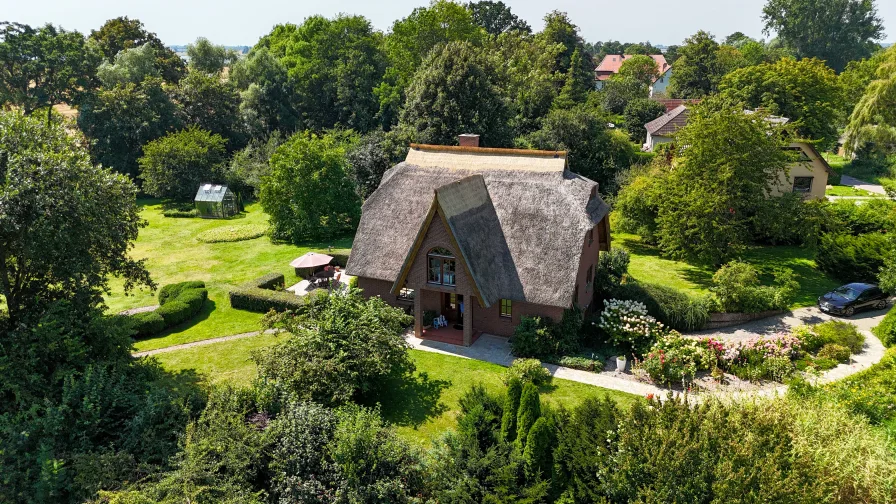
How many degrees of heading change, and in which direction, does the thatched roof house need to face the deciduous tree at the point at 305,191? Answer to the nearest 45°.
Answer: approximately 90° to its right

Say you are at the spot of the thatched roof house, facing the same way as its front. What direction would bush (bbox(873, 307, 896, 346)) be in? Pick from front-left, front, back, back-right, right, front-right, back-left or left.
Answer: back-left

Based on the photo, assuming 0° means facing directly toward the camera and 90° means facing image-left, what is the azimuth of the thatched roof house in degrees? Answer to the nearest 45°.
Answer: approximately 45°

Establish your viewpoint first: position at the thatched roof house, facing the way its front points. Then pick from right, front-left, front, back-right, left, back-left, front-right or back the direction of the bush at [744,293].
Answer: back-left

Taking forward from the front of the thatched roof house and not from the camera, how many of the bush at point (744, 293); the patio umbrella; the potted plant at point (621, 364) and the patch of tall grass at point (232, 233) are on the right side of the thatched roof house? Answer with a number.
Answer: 2

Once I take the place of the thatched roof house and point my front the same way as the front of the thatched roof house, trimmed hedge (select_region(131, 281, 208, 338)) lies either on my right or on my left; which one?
on my right

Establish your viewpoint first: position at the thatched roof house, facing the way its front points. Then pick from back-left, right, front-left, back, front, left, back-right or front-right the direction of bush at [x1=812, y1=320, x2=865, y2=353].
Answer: back-left

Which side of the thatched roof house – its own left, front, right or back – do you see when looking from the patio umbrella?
right
